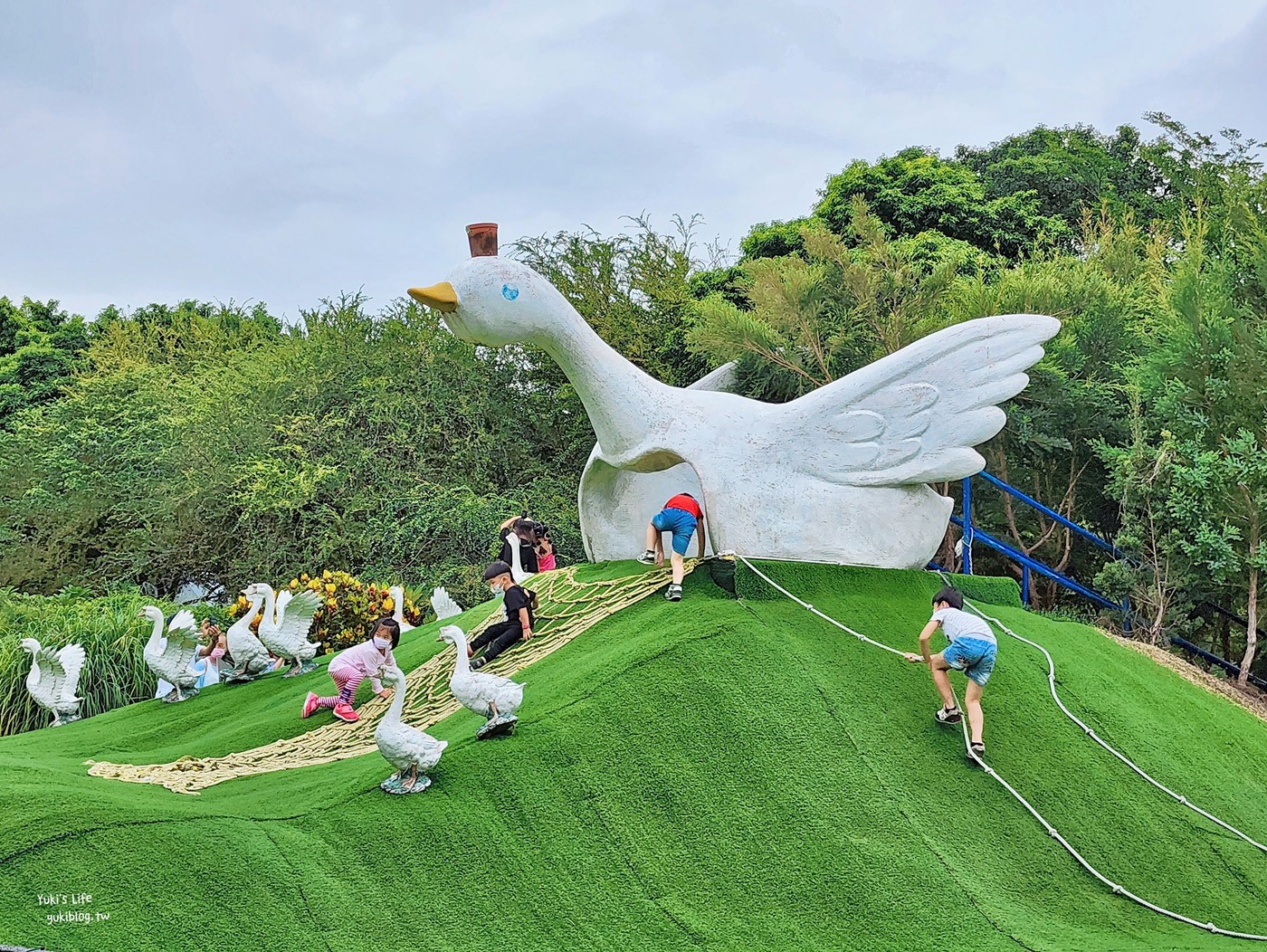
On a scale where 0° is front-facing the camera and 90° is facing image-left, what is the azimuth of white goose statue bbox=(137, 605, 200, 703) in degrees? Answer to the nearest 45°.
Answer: approximately 90°

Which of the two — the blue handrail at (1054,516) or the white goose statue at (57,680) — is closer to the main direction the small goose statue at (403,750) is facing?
the white goose statue

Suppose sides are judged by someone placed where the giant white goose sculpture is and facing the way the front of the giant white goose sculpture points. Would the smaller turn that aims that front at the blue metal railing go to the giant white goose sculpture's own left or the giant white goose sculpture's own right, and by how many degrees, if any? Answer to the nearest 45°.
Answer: approximately 135° to the giant white goose sculpture's own right

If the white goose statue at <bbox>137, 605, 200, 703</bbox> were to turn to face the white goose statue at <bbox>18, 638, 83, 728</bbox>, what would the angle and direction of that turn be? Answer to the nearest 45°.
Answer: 0° — it already faces it

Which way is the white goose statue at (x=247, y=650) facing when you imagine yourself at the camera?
facing to the left of the viewer

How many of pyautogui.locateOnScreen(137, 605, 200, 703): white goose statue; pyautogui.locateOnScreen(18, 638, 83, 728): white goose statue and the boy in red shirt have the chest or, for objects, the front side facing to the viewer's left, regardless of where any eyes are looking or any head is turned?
2

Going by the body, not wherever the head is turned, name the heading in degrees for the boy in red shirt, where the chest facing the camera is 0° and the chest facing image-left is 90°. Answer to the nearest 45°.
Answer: approximately 180°

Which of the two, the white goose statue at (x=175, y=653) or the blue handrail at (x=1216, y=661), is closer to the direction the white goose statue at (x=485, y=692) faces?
the white goose statue

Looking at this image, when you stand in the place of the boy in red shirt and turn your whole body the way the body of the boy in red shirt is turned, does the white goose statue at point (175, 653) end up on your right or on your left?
on your left

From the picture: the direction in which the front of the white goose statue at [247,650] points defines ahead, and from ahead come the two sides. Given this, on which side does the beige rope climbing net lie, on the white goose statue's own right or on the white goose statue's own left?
on the white goose statue's own left

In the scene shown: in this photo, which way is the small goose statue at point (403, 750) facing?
to the viewer's left

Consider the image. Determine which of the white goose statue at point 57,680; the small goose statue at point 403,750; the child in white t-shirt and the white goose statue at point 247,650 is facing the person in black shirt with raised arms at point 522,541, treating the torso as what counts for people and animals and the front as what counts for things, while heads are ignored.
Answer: the child in white t-shirt

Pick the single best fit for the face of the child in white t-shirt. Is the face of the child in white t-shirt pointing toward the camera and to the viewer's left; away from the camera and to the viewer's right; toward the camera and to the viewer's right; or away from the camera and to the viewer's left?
away from the camera and to the viewer's left

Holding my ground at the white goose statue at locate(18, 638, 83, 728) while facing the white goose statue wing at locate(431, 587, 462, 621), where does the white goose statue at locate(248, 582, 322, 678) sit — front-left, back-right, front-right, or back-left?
front-right
